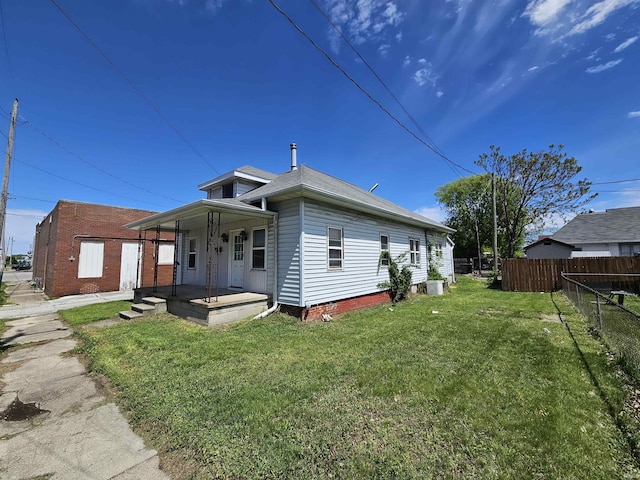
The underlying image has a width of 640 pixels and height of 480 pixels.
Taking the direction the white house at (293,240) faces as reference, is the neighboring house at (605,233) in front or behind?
behind

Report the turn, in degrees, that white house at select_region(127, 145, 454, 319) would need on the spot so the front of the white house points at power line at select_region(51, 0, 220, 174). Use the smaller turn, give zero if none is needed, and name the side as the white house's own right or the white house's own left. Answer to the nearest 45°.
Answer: approximately 45° to the white house's own right

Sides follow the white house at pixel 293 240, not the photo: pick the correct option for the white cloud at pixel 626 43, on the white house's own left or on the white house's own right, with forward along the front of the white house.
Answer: on the white house's own left

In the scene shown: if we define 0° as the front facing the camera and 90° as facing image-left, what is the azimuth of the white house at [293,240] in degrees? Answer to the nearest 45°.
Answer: approximately 45°

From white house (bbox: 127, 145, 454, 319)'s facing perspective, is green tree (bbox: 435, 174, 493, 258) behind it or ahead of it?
behind

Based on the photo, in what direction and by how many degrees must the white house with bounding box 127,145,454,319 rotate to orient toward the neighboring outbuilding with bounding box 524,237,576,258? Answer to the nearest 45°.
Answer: approximately 180°
